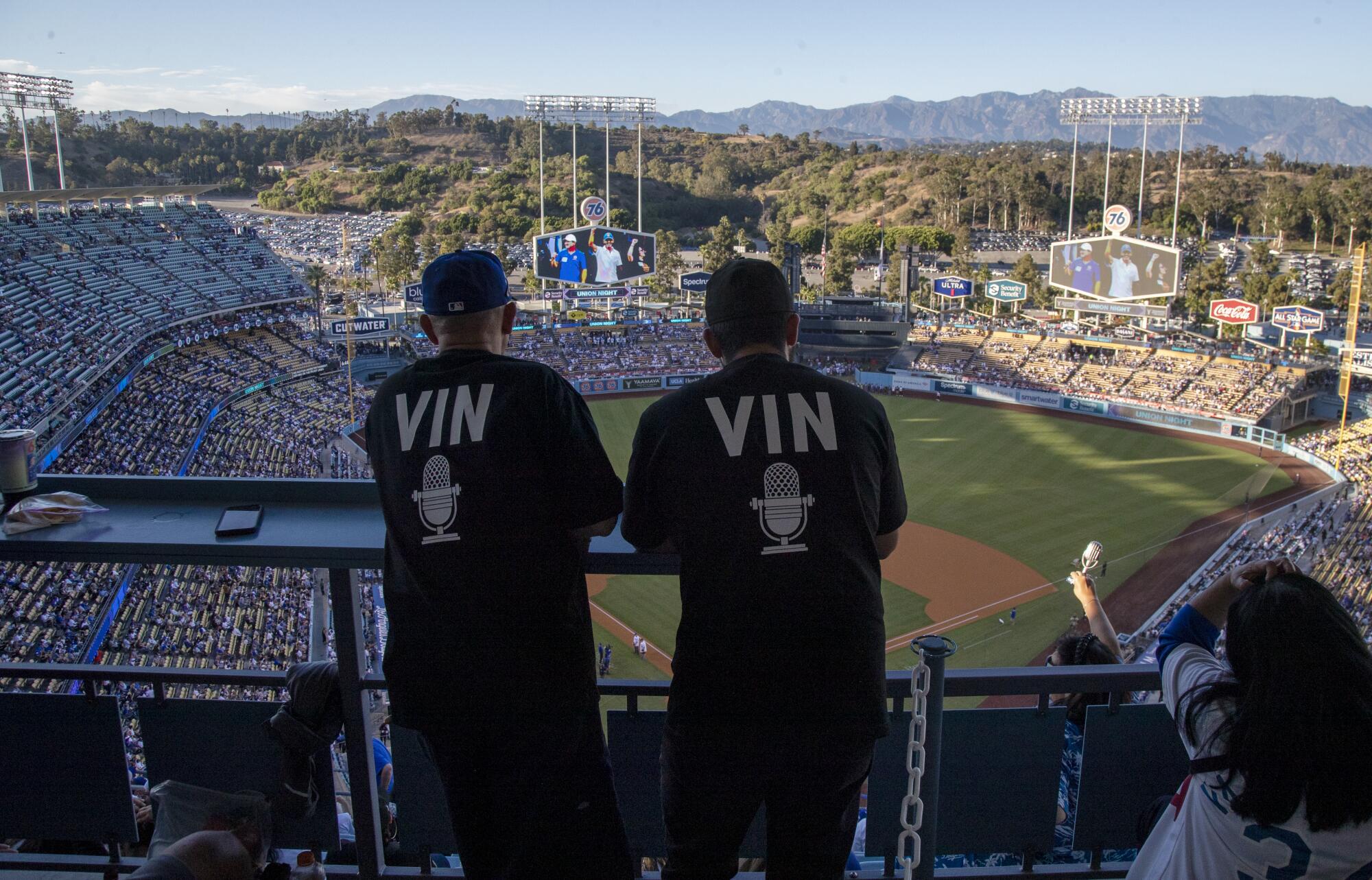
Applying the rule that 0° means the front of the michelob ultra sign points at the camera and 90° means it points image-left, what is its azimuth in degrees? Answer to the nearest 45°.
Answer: approximately 0°

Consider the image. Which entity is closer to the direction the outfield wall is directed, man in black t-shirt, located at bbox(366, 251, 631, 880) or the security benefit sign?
the man in black t-shirt

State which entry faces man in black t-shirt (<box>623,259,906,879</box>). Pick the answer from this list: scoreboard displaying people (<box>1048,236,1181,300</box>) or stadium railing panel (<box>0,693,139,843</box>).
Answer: the scoreboard displaying people

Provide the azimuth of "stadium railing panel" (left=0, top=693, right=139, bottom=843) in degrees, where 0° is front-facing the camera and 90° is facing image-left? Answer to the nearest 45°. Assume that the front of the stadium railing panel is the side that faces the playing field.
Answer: approximately 180°

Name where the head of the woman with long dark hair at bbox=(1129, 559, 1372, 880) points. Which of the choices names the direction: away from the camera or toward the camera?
away from the camera

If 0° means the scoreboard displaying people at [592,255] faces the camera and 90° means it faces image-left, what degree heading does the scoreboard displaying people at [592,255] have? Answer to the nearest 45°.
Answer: approximately 0°

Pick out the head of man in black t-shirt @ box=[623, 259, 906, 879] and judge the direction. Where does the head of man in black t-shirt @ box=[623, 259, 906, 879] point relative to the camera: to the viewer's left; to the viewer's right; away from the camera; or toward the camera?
away from the camera

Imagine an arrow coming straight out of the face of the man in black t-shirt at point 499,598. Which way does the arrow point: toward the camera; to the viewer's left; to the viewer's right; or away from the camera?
away from the camera

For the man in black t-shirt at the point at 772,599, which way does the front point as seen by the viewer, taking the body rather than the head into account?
away from the camera

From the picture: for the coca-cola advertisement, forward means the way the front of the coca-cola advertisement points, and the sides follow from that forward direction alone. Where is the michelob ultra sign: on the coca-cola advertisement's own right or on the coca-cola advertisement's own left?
on the coca-cola advertisement's own right

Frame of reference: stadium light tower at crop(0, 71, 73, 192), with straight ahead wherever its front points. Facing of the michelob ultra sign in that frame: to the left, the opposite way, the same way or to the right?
to the right
